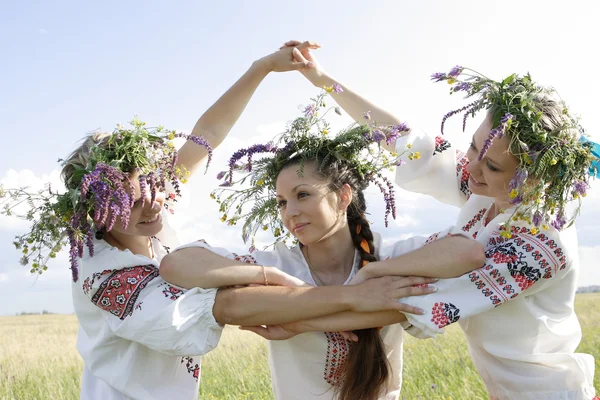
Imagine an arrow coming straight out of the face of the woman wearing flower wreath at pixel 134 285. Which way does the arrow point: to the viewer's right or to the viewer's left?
to the viewer's right

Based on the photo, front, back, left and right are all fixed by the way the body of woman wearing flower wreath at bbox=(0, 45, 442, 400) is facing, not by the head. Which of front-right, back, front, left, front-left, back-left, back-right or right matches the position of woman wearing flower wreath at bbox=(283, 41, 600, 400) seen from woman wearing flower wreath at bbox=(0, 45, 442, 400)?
front

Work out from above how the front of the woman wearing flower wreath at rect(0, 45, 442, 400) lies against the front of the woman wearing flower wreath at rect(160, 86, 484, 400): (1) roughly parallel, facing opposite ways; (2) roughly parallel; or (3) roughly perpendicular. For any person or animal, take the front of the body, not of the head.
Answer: roughly perpendicular

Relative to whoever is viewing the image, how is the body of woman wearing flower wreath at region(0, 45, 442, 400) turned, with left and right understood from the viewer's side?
facing to the right of the viewer

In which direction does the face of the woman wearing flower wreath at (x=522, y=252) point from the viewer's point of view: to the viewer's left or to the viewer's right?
to the viewer's left

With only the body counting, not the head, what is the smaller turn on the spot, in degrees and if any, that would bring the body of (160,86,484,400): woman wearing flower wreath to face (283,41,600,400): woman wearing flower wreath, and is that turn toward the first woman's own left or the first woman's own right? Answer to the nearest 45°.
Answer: approximately 90° to the first woman's own left
